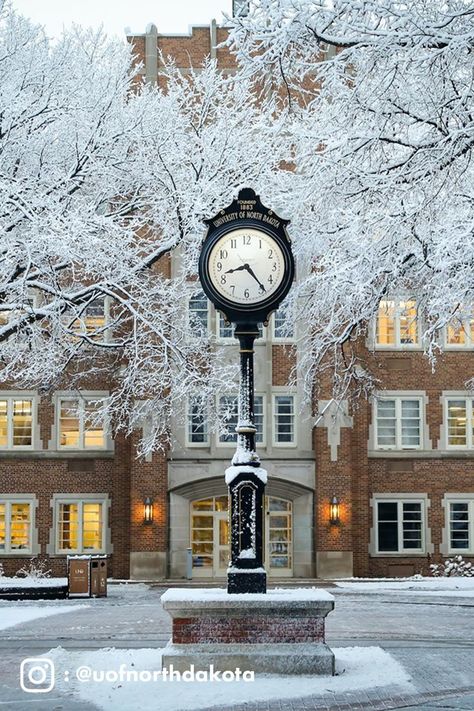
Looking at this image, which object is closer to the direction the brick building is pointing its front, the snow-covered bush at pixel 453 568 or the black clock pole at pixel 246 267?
the black clock pole

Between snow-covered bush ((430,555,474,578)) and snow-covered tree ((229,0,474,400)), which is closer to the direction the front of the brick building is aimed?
the snow-covered tree

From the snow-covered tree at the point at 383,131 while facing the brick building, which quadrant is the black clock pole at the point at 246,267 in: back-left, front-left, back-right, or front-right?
back-left

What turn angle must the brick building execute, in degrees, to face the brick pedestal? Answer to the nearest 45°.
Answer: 0° — it already faces it

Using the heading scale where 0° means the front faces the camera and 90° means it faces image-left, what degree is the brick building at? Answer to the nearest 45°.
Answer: approximately 0°

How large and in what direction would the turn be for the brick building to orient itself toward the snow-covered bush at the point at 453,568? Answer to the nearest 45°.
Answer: approximately 90° to its left

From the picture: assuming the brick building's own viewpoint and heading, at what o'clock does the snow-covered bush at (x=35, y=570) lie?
The snow-covered bush is roughly at 3 o'clock from the brick building.

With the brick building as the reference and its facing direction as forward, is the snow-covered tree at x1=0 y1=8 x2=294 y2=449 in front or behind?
in front

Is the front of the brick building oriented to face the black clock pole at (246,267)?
yes

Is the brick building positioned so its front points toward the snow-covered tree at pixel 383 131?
yes
